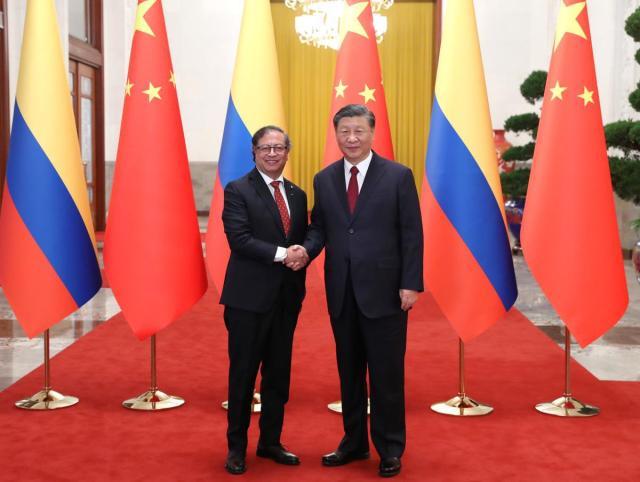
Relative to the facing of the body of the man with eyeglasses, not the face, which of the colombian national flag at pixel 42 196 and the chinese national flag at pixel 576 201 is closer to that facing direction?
the chinese national flag

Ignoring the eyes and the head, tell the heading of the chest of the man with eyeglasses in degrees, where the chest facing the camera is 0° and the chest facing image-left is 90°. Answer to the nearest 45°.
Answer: approximately 315°

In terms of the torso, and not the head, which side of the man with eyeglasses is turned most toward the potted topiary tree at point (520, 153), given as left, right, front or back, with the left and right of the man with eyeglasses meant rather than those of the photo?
left

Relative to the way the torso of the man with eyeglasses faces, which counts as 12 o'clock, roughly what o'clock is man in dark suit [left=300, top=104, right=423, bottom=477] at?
The man in dark suit is roughly at 11 o'clock from the man with eyeglasses.

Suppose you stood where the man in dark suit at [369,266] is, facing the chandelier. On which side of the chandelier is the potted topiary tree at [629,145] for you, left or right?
right

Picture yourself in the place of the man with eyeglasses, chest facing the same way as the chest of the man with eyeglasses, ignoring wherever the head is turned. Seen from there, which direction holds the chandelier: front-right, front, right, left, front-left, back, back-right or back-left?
back-left
